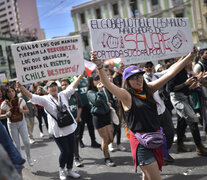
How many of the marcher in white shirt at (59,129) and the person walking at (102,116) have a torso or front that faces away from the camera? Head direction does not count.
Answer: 0

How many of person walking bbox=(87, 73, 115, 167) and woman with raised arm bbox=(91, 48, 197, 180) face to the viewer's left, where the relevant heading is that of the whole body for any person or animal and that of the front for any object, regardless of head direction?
0

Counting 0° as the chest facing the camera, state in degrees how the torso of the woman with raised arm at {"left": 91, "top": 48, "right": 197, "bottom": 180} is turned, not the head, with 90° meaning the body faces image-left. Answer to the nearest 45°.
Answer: approximately 315°

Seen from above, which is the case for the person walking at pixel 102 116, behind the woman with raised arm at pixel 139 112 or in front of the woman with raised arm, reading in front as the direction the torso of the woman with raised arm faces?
behind

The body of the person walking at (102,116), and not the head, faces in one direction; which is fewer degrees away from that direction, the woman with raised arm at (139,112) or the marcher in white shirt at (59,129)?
the woman with raised arm

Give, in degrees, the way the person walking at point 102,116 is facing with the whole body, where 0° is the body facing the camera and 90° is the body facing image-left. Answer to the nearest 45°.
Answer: approximately 315°

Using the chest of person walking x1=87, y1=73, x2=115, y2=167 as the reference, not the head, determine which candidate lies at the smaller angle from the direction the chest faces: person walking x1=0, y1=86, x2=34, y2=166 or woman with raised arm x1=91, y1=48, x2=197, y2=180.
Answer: the woman with raised arm

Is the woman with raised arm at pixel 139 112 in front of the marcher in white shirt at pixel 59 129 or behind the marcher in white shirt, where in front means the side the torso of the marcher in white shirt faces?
in front

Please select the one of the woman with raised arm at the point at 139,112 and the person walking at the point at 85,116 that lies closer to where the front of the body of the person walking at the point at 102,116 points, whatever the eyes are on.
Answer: the woman with raised arm
